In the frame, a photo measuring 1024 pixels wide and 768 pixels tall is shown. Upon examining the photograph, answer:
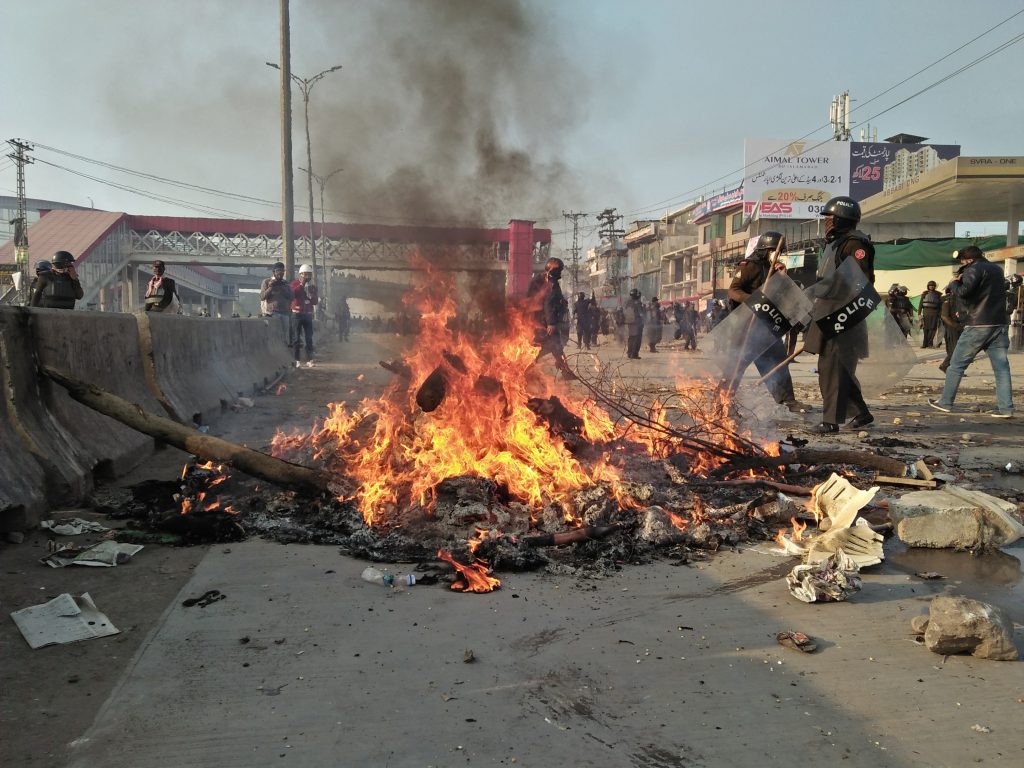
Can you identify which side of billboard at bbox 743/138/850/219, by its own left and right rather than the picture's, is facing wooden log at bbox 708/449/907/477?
front

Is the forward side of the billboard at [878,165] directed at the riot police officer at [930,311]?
yes

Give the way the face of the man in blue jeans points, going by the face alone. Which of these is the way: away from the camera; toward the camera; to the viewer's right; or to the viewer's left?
to the viewer's left

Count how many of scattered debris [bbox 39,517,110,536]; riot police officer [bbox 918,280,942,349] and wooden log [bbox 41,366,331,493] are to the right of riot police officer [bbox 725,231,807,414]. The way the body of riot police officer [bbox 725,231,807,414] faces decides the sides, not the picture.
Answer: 2

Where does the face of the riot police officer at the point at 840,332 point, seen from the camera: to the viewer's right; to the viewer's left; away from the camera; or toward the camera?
to the viewer's left

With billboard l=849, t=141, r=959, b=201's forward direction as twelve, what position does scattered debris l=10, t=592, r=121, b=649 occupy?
The scattered debris is roughly at 12 o'clock from the billboard.

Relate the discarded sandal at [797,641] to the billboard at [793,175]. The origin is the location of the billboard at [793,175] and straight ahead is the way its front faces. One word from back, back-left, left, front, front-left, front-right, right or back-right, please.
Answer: front

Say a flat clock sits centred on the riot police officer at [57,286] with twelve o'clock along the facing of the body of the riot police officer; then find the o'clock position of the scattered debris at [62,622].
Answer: The scattered debris is roughly at 12 o'clock from the riot police officer.

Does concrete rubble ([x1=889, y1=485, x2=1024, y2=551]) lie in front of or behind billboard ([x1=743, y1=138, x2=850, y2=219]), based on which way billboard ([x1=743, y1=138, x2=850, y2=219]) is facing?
in front

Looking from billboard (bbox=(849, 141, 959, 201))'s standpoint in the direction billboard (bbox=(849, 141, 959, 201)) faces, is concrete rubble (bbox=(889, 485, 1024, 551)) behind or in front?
in front

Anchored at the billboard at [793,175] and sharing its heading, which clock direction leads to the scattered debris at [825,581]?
The scattered debris is roughly at 12 o'clock from the billboard.

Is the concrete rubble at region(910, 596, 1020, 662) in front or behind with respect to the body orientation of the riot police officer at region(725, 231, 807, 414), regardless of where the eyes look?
in front
